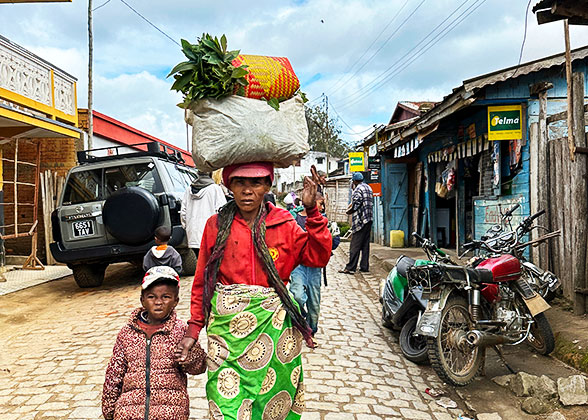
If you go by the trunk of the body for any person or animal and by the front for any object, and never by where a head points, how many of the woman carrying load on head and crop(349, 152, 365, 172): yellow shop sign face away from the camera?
0

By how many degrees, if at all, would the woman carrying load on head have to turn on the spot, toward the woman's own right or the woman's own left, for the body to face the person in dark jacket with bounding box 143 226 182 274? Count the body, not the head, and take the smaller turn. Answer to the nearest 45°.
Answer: approximately 180°

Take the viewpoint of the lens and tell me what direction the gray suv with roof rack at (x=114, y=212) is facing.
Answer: facing away from the viewer and to the right of the viewer

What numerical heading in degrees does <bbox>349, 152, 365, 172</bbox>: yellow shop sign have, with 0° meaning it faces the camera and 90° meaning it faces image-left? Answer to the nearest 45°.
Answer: approximately 0°

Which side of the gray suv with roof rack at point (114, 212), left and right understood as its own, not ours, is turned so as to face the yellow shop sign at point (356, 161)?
front

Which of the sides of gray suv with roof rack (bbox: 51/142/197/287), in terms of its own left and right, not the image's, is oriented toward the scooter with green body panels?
right

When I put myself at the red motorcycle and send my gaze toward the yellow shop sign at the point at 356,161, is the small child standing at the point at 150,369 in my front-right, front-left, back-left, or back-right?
back-left

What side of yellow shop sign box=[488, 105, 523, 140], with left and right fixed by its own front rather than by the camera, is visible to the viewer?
front

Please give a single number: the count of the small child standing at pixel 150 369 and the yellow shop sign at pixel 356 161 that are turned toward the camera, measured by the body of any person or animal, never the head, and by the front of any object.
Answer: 2
